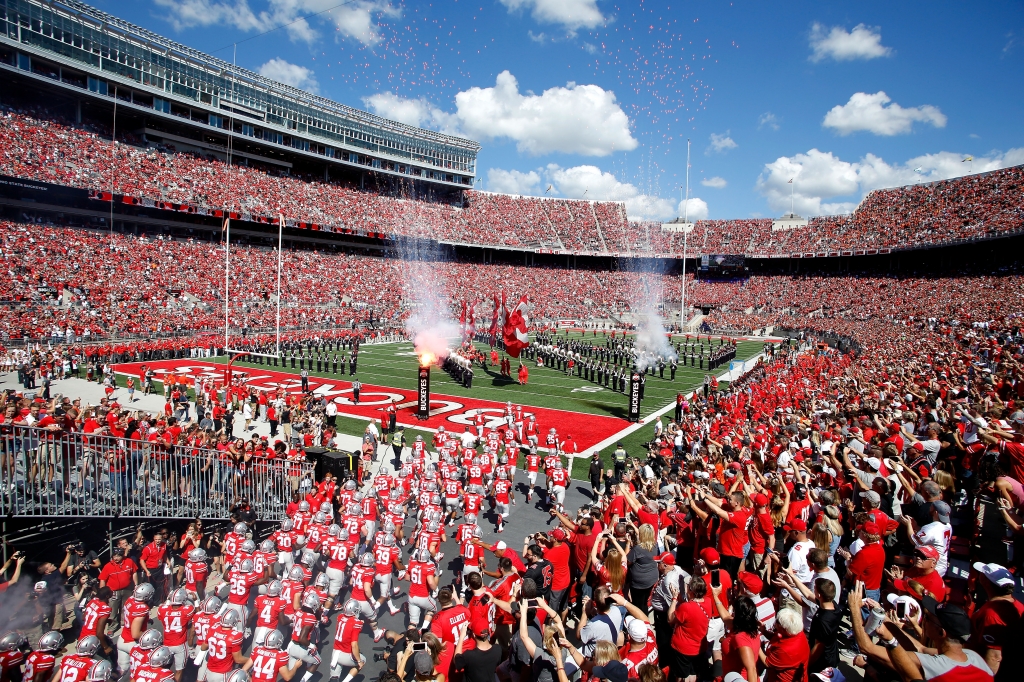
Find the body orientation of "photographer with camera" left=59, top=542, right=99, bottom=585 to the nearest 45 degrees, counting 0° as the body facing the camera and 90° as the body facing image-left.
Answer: approximately 315°
